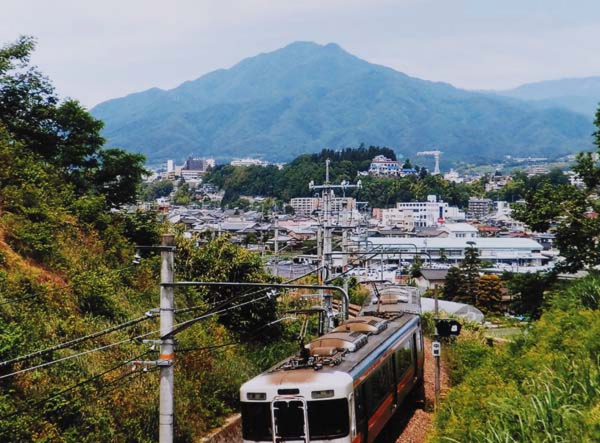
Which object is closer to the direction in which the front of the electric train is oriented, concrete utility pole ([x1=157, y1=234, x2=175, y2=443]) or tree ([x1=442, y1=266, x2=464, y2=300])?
the concrete utility pole

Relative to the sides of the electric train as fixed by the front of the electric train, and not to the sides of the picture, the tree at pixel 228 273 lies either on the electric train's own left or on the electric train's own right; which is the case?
on the electric train's own right

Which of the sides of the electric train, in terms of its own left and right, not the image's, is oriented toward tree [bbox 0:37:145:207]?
right

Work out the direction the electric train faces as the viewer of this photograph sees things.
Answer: facing the viewer and to the left of the viewer

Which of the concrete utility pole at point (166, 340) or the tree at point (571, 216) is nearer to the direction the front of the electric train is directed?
the concrete utility pole

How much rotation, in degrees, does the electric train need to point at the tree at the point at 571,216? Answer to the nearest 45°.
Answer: approximately 180°

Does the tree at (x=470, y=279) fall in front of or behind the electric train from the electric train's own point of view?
behind
